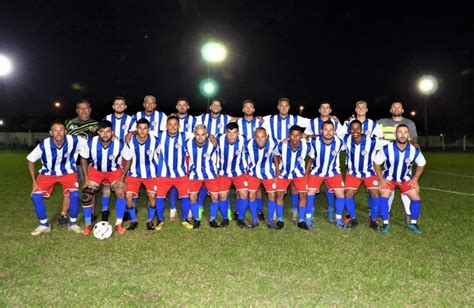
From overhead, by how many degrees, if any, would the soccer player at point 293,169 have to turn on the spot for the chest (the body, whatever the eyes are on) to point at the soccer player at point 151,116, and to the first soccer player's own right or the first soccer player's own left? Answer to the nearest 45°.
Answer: approximately 90° to the first soccer player's own right

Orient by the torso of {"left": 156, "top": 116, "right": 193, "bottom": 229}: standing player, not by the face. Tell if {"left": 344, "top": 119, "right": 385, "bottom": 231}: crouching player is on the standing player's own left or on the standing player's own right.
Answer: on the standing player's own left

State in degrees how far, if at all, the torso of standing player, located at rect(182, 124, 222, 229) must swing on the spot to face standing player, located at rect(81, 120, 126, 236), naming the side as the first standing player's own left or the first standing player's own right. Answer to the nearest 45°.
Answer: approximately 90° to the first standing player's own right

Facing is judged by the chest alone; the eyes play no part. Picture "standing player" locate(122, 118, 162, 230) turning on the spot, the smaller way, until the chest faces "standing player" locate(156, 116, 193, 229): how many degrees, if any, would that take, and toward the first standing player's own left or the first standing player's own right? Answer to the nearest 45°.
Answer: approximately 90° to the first standing player's own left

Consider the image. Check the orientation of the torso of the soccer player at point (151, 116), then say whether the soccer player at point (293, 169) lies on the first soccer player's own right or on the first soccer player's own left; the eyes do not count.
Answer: on the first soccer player's own left

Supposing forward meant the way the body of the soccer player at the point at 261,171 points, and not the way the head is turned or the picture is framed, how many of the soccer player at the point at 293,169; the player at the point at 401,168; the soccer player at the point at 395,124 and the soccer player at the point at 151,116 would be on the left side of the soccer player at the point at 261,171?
3

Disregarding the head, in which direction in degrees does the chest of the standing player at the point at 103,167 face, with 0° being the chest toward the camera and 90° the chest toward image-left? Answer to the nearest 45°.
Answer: approximately 0°
